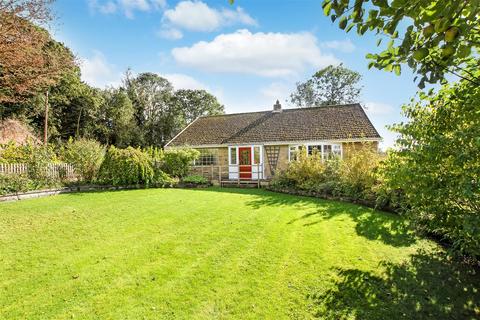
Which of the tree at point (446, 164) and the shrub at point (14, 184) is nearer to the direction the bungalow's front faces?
the tree

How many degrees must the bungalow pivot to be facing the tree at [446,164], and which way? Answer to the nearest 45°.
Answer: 0° — it already faces it

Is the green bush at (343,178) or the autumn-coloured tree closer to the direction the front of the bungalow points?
the green bush

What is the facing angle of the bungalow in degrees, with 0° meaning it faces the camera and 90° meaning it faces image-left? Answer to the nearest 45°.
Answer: approximately 0°

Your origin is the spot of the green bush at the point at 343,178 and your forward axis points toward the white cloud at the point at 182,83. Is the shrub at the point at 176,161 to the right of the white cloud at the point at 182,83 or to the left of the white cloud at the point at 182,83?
left

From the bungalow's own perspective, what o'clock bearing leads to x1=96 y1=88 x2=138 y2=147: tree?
The tree is roughly at 4 o'clock from the bungalow.

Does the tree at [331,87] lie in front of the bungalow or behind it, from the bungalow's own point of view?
behind

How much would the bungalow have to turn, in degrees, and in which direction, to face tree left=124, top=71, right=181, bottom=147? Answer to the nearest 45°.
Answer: approximately 135° to its right
